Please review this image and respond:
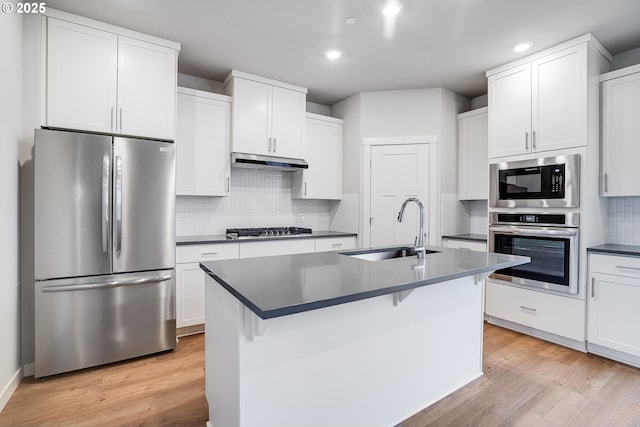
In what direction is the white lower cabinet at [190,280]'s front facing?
toward the camera

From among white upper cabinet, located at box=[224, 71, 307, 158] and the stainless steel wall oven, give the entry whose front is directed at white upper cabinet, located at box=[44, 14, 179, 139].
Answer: the stainless steel wall oven

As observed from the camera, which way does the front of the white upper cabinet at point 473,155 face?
facing the viewer and to the left of the viewer

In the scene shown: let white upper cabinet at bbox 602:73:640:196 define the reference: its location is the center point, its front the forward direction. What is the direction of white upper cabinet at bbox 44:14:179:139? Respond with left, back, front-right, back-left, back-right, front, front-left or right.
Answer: front

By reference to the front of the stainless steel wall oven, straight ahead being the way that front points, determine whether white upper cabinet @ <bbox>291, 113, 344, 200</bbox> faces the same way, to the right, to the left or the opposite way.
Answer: to the left

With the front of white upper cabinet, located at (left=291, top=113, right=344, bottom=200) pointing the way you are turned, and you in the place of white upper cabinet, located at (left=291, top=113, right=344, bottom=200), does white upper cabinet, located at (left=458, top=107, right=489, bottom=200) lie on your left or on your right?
on your left

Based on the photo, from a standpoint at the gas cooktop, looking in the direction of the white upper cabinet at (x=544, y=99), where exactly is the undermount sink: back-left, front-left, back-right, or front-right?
front-right

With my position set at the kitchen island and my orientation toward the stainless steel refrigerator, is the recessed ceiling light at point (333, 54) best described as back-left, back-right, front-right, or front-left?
front-right

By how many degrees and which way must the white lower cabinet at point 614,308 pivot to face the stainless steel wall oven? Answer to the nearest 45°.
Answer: approximately 45° to its right

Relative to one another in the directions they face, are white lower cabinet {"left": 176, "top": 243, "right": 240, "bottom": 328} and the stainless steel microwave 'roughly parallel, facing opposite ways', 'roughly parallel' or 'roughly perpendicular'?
roughly perpendicular

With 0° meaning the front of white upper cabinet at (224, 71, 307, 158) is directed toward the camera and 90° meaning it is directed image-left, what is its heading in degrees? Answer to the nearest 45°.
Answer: approximately 315°

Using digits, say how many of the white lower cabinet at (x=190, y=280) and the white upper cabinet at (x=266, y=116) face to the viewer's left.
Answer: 0

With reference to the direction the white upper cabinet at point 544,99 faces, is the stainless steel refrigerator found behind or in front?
in front

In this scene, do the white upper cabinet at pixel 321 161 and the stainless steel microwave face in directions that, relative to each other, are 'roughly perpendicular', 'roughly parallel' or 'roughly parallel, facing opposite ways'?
roughly perpendicular

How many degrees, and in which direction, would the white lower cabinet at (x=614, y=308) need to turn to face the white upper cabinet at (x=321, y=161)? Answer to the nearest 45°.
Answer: approximately 45° to its right

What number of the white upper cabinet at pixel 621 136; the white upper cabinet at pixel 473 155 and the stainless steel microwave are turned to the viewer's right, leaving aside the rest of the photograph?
0

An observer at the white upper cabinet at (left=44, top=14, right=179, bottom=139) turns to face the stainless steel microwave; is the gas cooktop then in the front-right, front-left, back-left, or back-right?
front-left
